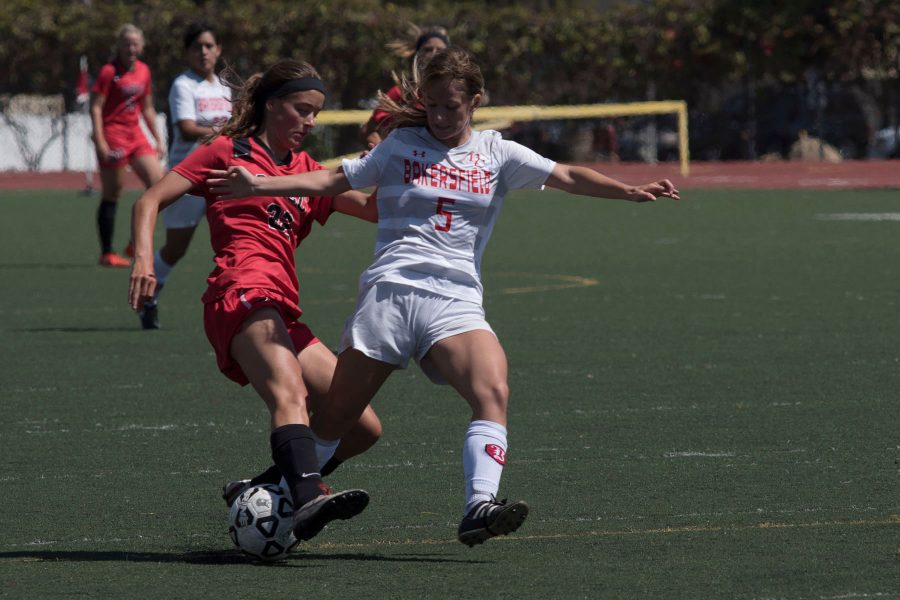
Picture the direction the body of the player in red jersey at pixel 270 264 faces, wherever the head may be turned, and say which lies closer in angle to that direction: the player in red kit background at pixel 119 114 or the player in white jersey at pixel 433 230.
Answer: the player in white jersey

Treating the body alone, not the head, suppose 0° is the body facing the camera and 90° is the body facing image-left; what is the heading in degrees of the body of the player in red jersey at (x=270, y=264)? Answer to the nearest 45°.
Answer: approximately 315°

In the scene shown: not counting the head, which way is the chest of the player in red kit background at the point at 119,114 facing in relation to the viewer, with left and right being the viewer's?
facing the viewer and to the right of the viewer

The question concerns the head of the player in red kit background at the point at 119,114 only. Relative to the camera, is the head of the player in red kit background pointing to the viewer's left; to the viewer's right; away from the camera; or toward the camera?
toward the camera

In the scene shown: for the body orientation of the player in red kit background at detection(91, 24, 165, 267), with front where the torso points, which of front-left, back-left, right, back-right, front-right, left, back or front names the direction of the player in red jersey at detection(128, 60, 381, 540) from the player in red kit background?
front-right

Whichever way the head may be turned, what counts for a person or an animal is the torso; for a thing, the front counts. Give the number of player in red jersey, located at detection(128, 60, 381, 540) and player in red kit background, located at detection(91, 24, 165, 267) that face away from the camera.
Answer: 0

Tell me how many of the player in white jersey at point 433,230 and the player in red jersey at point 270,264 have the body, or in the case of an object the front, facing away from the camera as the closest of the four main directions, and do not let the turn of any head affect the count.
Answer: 0

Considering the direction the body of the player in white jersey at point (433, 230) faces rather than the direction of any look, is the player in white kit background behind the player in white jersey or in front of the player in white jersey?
behind

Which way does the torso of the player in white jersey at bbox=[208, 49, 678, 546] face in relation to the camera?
toward the camera

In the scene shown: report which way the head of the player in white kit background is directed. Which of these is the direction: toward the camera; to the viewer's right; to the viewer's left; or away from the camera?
toward the camera

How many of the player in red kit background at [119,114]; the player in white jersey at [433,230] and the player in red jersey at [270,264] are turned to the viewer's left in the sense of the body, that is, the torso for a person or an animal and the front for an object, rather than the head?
0

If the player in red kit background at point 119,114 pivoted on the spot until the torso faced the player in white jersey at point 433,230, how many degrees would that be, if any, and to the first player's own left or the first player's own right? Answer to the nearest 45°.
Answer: approximately 45° to the first player's own right
